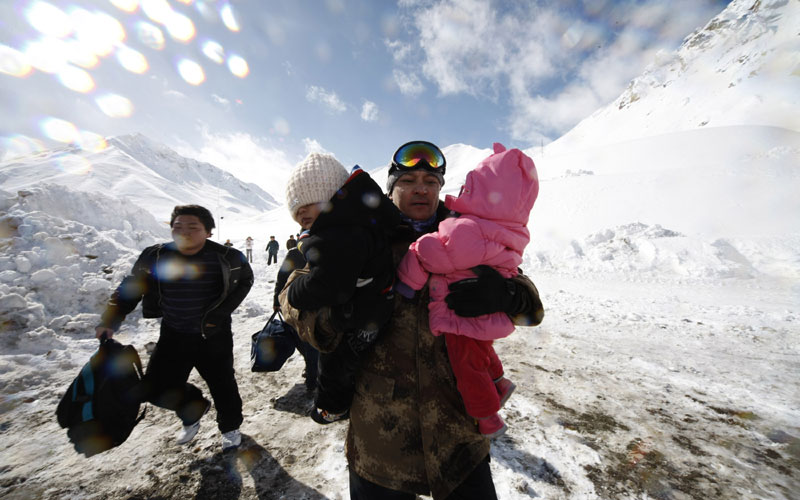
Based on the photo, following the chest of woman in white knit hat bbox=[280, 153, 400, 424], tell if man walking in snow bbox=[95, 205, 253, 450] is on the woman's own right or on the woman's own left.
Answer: on the woman's own right
